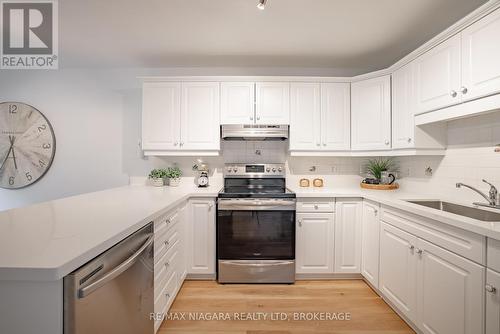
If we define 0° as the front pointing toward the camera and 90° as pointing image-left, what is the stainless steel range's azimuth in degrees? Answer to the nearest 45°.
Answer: approximately 0°

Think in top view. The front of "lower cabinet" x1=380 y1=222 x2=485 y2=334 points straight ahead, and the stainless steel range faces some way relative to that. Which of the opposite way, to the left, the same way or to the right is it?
to the left

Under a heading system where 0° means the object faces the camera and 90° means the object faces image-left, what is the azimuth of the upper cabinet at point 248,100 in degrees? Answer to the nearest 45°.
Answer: approximately 0°

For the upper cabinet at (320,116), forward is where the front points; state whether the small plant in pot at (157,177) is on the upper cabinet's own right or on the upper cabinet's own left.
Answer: on the upper cabinet's own right

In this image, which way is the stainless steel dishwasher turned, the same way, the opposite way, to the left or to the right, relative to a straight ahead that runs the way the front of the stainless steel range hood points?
to the left

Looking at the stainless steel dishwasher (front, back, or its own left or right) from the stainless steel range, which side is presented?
left

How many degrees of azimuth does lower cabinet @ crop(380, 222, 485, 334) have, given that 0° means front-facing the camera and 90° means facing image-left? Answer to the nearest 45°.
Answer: approximately 45°

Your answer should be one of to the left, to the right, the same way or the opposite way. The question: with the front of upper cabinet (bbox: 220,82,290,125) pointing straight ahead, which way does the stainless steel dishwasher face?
to the left

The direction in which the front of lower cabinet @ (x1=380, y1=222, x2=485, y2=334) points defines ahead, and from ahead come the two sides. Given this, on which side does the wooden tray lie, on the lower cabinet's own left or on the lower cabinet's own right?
on the lower cabinet's own right

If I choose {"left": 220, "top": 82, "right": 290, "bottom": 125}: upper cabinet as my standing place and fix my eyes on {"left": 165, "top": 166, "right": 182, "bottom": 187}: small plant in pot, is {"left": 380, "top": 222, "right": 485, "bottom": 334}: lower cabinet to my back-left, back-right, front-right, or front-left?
back-left
